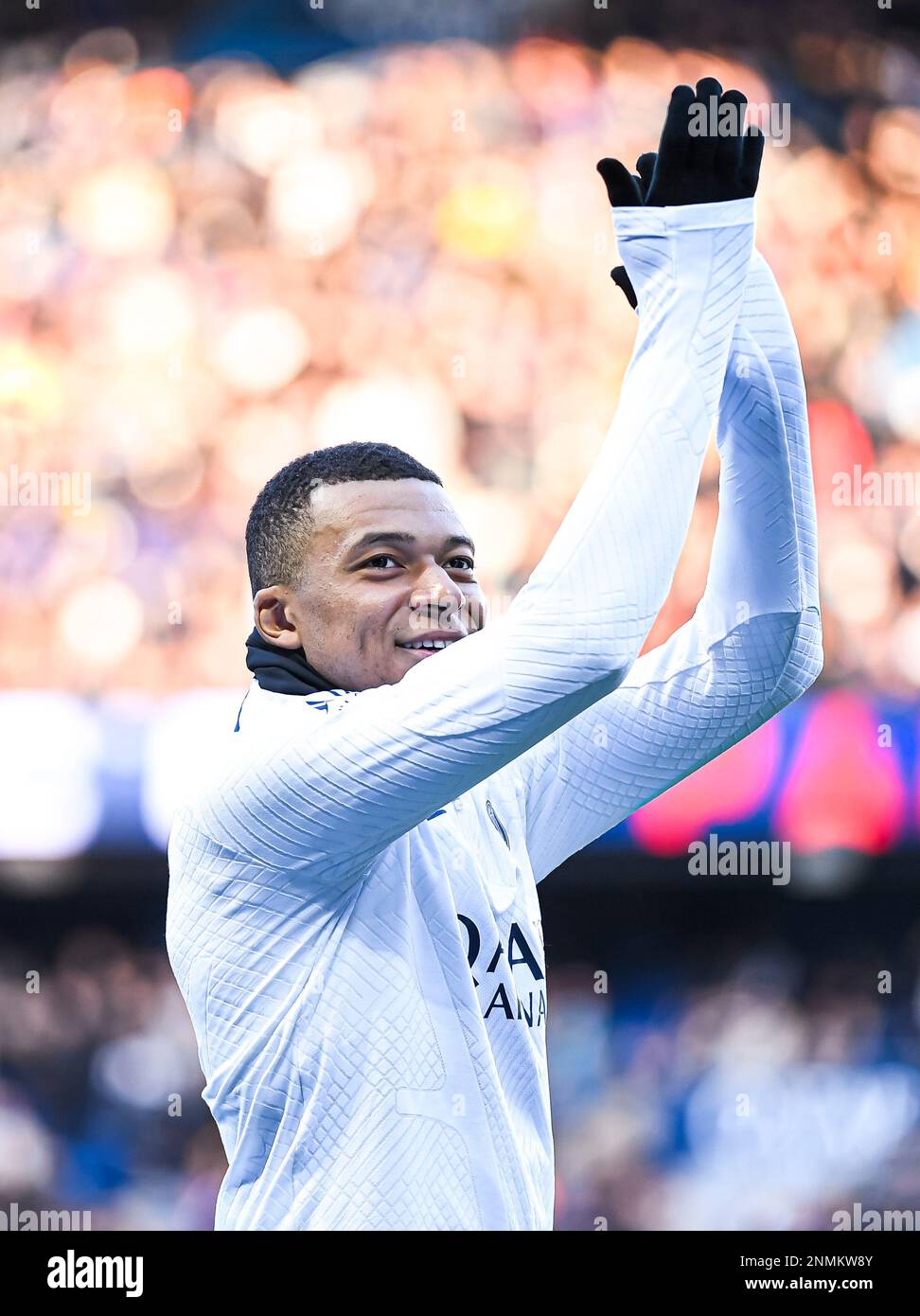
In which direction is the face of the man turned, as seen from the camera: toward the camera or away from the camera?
toward the camera

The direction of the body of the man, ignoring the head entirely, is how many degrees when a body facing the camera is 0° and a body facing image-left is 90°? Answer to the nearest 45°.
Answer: approximately 315°
